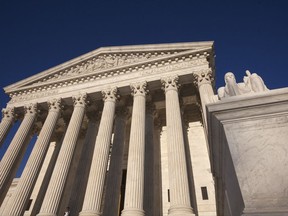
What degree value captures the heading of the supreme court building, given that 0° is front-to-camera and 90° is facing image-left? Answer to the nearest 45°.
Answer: approximately 45°
